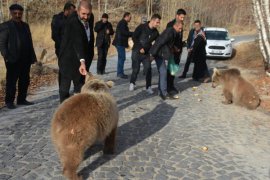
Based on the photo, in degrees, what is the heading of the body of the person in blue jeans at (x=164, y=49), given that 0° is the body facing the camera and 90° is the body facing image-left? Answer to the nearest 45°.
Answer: approximately 270°

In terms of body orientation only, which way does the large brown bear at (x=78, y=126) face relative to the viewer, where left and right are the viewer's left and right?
facing away from the viewer and to the right of the viewer

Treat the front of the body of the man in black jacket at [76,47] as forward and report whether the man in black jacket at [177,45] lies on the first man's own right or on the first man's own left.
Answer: on the first man's own left

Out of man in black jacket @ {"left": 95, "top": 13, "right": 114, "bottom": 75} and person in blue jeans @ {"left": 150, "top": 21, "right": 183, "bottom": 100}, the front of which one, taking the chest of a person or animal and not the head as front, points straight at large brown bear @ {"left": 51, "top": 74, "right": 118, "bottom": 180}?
the man in black jacket

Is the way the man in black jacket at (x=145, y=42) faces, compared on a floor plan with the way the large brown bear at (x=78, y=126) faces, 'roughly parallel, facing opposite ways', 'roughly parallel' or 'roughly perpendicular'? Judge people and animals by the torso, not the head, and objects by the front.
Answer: roughly perpendicular

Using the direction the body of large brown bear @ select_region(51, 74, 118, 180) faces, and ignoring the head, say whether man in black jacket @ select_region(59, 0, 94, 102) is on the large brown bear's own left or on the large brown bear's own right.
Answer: on the large brown bear's own left

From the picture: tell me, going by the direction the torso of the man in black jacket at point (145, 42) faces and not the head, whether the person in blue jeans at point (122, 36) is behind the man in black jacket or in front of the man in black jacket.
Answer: behind

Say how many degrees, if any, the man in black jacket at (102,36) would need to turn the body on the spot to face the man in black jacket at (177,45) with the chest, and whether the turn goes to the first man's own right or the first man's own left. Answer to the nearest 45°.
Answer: approximately 45° to the first man's own left

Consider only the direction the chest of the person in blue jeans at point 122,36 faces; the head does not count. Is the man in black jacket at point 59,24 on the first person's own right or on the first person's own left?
on the first person's own right
